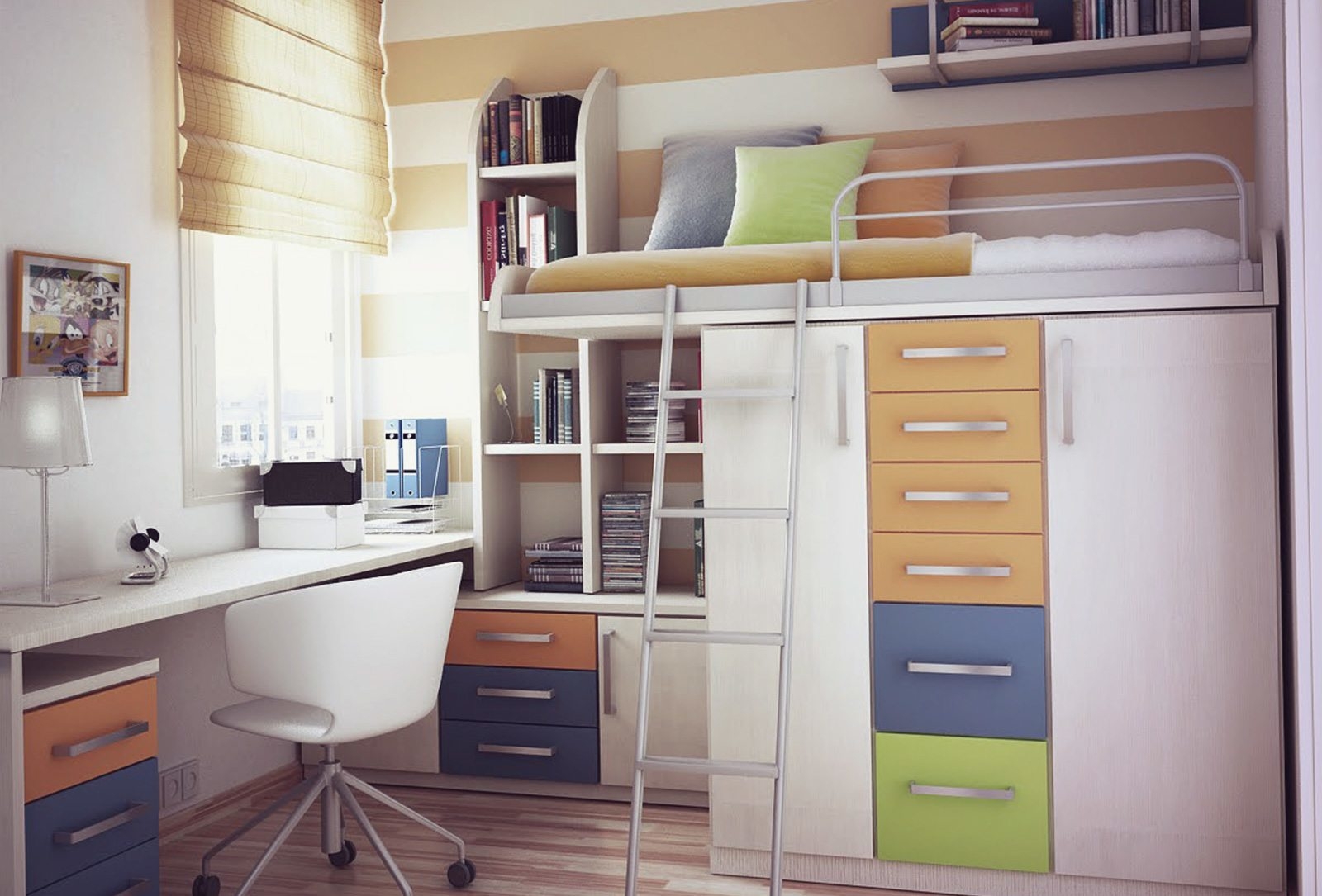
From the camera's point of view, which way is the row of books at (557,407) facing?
toward the camera

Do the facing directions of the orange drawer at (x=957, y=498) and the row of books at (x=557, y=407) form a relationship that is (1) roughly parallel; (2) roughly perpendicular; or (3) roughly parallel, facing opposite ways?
roughly parallel

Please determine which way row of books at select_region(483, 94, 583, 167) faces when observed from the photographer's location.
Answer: facing the viewer

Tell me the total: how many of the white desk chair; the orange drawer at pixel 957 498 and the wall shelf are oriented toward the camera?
2

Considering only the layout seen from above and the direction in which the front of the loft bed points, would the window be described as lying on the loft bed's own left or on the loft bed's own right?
on the loft bed's own right

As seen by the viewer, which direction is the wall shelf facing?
toward the camera

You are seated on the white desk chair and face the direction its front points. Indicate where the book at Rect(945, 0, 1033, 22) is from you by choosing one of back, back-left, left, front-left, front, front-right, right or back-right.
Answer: back-right

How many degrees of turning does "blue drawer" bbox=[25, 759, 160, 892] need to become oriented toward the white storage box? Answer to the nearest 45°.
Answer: approximately 90° to its left

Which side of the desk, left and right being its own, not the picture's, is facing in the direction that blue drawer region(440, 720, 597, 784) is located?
left

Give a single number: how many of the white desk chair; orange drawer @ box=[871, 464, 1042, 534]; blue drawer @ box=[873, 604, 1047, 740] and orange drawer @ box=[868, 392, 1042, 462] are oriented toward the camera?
3

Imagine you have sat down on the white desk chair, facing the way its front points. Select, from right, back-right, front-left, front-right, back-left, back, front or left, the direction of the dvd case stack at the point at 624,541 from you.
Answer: right
